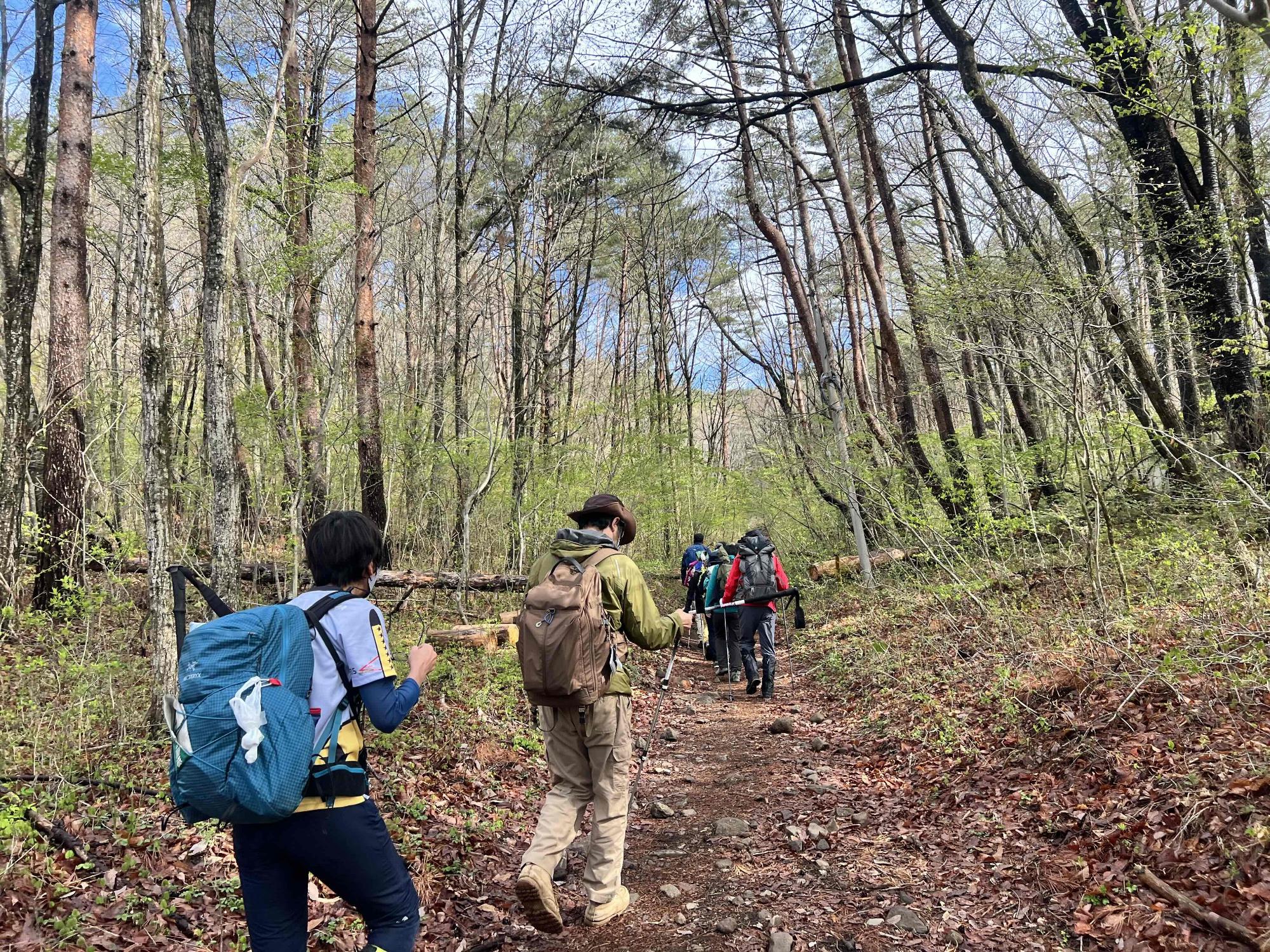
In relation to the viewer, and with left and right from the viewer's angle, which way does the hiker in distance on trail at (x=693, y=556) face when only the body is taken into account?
facing away from the viewer

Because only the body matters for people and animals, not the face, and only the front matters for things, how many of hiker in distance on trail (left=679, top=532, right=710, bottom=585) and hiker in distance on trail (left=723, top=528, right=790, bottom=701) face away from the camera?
2

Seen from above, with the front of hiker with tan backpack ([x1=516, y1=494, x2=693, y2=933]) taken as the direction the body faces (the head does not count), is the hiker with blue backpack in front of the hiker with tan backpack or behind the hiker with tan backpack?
behind

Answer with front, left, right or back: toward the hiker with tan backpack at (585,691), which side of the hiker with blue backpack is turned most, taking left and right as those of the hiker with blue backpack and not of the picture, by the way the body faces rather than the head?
front

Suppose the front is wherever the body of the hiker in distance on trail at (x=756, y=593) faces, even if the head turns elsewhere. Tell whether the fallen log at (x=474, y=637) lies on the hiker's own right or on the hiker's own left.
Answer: on the hiker's own left

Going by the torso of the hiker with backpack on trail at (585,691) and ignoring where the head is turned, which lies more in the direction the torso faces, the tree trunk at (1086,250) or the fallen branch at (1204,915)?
the tree trunk

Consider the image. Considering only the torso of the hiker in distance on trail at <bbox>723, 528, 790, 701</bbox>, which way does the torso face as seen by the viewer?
away from the camera

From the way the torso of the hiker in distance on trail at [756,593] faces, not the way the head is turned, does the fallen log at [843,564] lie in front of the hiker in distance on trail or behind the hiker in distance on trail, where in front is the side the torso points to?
in front

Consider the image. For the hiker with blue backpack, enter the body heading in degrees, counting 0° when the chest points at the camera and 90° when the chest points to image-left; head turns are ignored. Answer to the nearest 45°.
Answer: approximately 225°

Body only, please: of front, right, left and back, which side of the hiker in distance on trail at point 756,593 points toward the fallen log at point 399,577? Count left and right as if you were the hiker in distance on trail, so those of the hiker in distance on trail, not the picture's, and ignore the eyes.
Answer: left

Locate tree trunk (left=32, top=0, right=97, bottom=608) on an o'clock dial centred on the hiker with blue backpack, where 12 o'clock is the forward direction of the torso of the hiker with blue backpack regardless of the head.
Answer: The tree trunk is roughly at 10 o'clock from the hiker with blue backpack.
